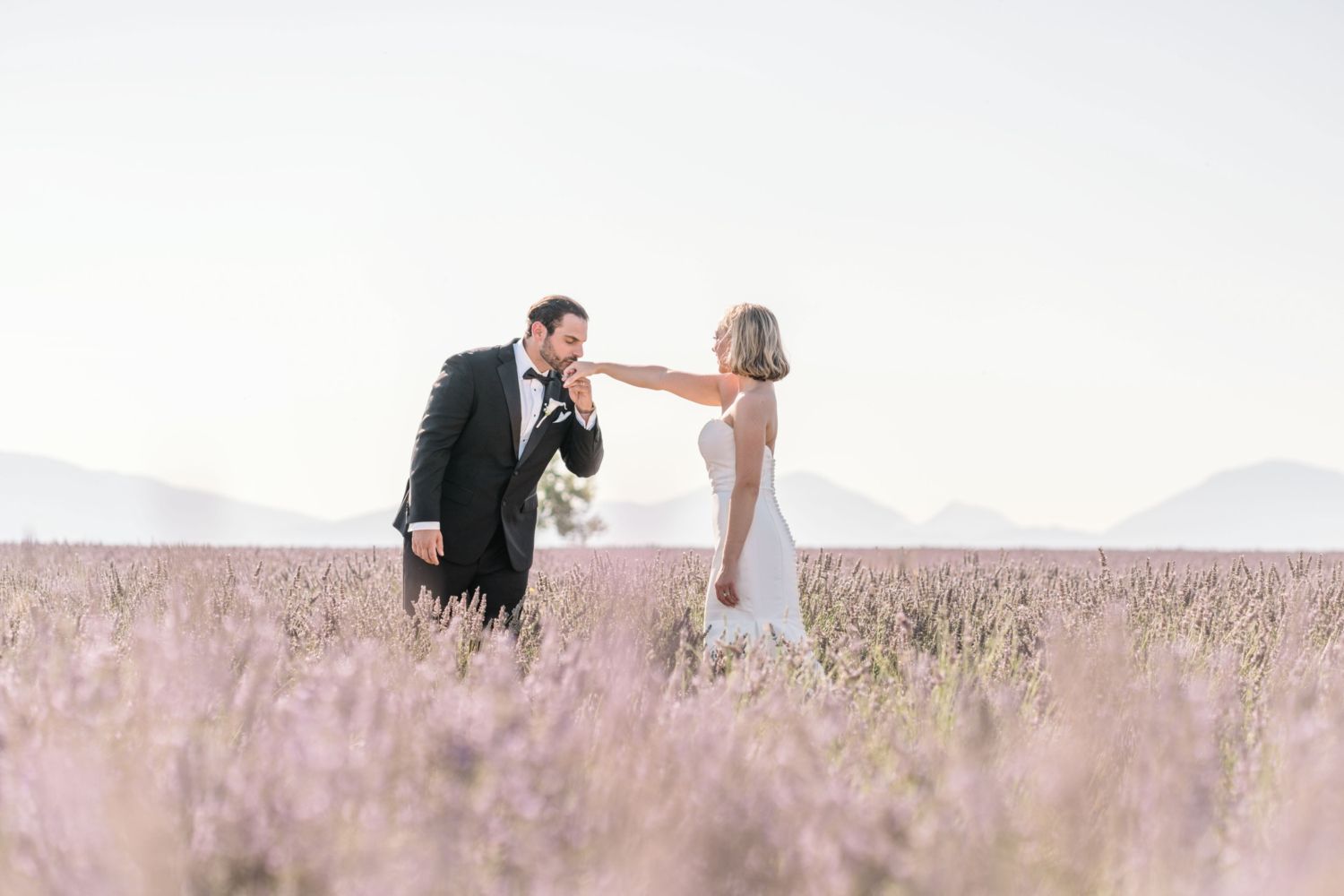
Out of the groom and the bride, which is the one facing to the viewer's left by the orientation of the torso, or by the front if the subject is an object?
the bride

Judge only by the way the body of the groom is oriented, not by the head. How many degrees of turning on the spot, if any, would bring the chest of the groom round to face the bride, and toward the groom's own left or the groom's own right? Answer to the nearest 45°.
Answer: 0° — they already face them

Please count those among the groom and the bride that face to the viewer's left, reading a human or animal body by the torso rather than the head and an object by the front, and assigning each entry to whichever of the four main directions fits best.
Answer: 1

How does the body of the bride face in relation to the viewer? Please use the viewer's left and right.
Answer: facing to the left of the viewer
